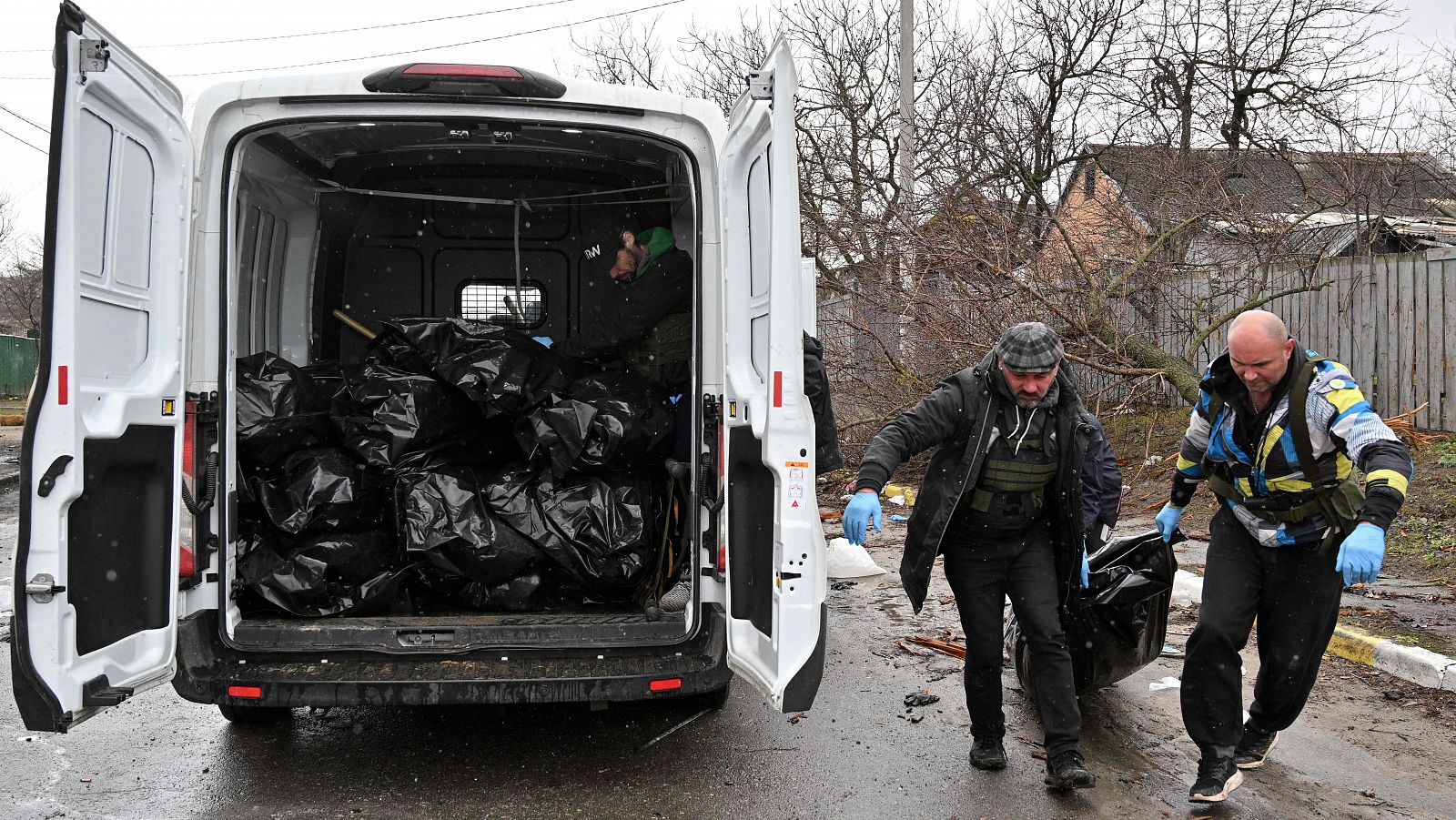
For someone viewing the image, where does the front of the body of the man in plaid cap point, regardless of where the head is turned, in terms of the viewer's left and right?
facing the viewer

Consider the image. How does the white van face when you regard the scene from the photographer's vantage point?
facing away from the viewer

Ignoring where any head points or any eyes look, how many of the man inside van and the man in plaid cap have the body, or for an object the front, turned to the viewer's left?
1

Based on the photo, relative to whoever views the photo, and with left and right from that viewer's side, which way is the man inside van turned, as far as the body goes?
facing to the left of the viewer

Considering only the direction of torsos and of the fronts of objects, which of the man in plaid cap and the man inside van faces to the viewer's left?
the man inside van

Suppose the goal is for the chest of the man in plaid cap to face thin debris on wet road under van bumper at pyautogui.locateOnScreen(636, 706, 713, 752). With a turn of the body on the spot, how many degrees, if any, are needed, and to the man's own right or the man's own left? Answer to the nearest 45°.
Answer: approximately 90° to the man's own right

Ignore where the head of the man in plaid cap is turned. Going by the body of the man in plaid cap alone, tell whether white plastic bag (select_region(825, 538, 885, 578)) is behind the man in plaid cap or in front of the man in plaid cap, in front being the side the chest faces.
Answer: behind

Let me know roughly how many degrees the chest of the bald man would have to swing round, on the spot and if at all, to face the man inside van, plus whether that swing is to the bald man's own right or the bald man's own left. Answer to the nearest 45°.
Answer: approximately 45° to the bald man's own right

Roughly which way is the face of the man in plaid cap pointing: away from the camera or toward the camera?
toward the camera

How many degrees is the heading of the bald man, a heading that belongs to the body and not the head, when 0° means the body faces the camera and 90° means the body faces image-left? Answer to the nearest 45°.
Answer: approximately 45°
